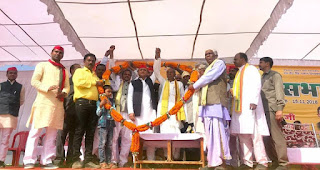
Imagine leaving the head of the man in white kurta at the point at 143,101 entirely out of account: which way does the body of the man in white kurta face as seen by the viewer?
toward the camera

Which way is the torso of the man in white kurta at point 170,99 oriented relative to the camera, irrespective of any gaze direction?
toward the camera

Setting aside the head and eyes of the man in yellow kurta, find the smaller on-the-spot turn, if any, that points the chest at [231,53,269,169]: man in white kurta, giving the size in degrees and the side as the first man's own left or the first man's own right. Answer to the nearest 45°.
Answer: approximately 45° to the first man's own left

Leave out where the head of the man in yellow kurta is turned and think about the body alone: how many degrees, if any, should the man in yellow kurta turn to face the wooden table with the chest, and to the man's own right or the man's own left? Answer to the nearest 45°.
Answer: approximately 45° to the man's own left

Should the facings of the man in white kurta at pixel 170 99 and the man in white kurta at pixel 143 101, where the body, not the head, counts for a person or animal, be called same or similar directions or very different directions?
same or similar directions

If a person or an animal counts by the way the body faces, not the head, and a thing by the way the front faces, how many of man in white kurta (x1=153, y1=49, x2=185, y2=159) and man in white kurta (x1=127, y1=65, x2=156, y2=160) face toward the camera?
2

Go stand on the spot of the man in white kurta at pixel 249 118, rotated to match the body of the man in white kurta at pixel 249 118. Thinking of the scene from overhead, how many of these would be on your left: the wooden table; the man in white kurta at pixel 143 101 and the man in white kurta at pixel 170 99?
0

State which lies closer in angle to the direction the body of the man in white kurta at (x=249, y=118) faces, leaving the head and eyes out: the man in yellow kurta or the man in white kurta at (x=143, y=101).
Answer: the man in yellow kurta

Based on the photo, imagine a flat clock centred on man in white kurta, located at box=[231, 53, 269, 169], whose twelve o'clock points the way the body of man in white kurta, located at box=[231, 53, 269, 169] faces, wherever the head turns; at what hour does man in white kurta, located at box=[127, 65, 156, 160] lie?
man in white kurta, located at box=[127, 65, 156, 160] is roughly at 2 o'clock from man in white kurta, located at box=[231, 53, 269, 169].

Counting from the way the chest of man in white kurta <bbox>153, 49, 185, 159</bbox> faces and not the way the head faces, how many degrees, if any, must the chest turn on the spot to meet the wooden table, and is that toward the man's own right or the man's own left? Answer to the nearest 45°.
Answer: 0° — they already face it

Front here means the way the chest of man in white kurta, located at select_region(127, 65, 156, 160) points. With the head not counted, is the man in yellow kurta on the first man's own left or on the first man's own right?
on the first man's own right

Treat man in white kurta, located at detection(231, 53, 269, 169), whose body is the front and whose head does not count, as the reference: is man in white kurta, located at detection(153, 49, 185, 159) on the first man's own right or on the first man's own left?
on the first man's own right

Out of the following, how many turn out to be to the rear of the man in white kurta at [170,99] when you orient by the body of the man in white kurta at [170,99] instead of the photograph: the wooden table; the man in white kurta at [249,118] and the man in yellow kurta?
0
